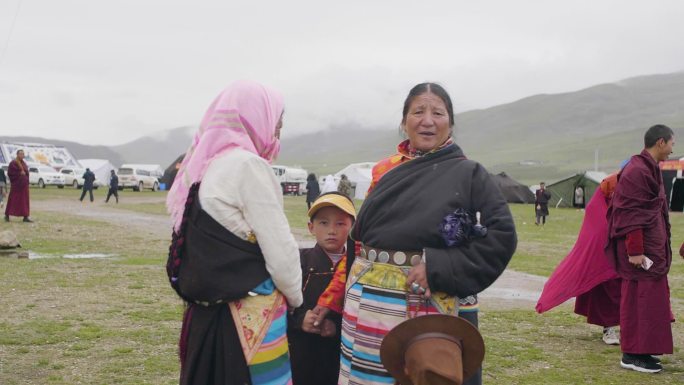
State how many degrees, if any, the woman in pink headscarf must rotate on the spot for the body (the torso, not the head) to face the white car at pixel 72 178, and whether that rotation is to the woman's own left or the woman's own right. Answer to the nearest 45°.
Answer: approximately 90° to the woman's own left

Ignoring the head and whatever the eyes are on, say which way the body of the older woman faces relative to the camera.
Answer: toward the camera

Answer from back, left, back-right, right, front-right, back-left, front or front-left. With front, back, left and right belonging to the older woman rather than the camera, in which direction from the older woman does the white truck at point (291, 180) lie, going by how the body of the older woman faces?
back

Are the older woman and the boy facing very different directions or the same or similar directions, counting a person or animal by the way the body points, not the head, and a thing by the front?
same or similar directions

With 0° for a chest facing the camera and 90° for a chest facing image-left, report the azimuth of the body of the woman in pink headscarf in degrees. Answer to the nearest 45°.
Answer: approximately 270°

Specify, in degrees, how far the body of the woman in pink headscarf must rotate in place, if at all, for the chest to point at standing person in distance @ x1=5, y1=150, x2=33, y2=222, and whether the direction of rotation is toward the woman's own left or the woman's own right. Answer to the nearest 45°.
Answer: approximately 90° to the woman's own left

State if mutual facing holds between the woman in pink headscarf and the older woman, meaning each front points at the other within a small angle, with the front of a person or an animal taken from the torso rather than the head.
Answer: no

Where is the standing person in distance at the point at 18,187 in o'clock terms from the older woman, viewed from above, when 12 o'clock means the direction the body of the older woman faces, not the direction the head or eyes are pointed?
The standing person in distance is roughly at 5 o'clock from the older woman.

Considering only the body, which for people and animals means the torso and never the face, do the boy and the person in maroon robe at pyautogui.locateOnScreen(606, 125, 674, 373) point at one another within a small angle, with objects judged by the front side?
no

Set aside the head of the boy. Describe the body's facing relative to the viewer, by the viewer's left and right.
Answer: facing the viewer

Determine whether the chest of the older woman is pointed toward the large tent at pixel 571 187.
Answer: no
